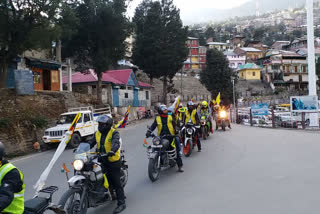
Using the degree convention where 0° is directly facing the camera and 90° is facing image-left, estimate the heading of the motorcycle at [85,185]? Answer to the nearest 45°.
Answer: approximately 45°

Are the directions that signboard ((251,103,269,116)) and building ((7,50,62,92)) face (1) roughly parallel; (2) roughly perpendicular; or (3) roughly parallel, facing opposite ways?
roughly perpendicular

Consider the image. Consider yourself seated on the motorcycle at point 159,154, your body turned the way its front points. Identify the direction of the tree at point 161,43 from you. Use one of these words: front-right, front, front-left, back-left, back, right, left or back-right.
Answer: back-right

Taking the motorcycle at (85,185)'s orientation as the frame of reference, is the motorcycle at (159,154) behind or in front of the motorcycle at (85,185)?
behind

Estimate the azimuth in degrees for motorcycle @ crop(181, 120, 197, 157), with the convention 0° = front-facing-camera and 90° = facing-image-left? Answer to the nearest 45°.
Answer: approximately 0°

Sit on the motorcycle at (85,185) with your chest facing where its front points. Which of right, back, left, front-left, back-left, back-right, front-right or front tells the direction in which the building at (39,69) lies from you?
back-right

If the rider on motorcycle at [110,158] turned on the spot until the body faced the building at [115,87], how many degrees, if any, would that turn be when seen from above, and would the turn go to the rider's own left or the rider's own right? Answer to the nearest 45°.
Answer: approximately 135° to the rider's own right
